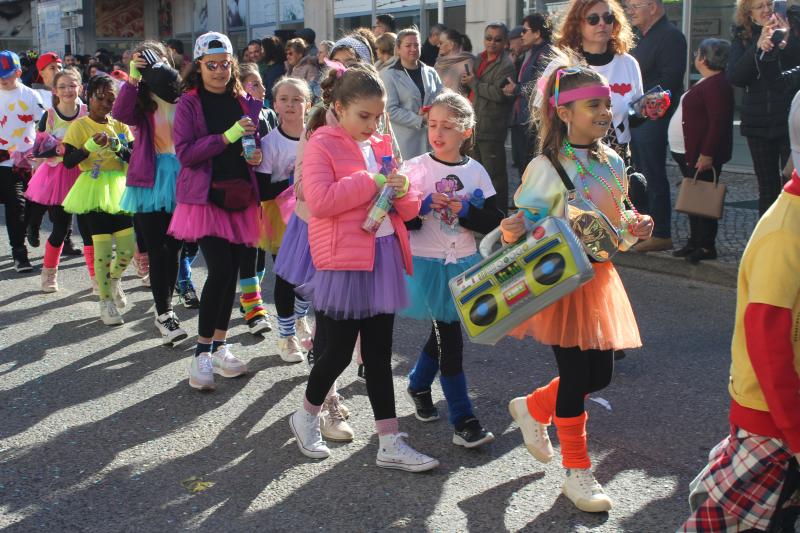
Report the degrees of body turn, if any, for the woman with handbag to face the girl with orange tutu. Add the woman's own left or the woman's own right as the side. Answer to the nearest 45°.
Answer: approximately 90° to the woman's own left

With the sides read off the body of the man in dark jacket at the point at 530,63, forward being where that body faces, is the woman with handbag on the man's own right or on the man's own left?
on the man's own left

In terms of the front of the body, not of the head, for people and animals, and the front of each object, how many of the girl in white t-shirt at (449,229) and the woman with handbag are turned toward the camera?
1

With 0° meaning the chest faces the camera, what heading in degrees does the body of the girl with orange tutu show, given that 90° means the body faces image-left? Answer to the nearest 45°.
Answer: approximately 315°

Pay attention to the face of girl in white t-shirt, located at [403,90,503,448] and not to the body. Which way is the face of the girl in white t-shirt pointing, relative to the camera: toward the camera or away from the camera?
toward the camera

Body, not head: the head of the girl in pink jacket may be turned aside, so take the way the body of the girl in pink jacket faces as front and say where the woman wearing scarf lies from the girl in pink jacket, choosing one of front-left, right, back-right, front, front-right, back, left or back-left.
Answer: back-left

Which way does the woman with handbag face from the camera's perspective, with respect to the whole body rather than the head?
to the viewer's left

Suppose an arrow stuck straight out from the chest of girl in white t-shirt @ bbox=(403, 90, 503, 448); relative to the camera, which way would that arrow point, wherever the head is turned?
toward the camera
